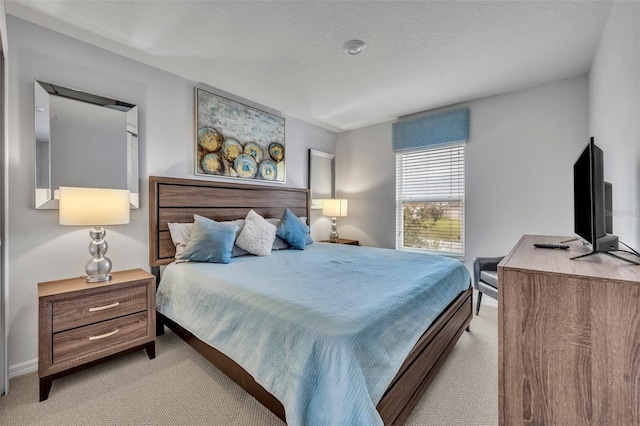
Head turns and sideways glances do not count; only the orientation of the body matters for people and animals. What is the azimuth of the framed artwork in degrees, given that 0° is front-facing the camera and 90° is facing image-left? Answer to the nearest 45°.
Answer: approximately 315°

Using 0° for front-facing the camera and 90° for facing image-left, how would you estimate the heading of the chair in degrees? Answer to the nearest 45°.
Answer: approximately 45°

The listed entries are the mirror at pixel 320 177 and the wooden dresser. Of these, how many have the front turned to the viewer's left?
1

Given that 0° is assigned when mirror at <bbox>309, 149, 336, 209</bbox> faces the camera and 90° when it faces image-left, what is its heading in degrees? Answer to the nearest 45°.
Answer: approximately 315°

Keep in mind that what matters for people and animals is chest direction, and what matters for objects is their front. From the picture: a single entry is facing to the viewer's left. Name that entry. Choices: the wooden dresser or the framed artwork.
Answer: the wooden dresser

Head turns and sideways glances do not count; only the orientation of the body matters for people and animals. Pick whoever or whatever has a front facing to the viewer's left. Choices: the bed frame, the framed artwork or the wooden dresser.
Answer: the wooden dresser

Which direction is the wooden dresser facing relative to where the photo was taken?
to the viewer's left

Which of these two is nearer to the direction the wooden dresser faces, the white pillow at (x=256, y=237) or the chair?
the white pillow

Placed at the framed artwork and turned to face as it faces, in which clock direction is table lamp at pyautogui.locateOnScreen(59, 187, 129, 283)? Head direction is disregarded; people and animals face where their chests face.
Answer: The table lamp is roughly at 3 o'clock from the framed artwork.

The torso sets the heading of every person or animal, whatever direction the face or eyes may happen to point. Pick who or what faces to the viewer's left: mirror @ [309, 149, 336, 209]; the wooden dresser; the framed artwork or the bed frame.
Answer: the wooden dresser
